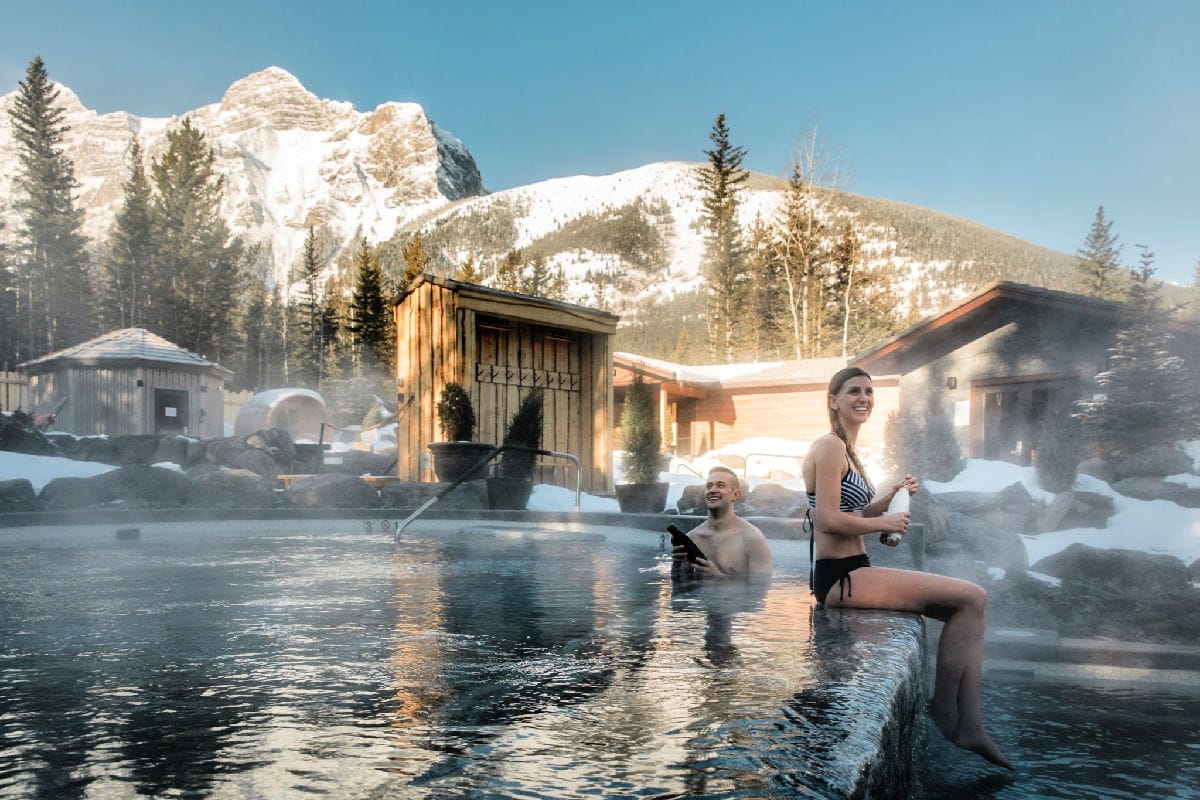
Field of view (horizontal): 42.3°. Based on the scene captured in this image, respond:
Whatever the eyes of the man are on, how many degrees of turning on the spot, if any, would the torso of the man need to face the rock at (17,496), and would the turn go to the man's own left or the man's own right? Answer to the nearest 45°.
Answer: approximately 90° to the man's own right

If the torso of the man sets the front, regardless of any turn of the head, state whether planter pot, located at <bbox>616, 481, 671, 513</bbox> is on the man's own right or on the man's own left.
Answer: on the man's own right

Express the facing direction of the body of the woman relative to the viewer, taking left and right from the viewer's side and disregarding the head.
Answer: facing to the right of the viewer

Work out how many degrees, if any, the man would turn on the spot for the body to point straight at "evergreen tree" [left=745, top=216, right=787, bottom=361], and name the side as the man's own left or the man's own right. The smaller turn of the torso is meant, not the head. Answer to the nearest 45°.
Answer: approximately 135° to the man's own right

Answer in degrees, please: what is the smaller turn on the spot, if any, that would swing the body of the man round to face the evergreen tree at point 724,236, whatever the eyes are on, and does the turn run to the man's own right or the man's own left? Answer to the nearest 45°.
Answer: approximately 135° to the man's own right

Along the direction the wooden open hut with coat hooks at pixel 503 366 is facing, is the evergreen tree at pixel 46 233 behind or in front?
behind
